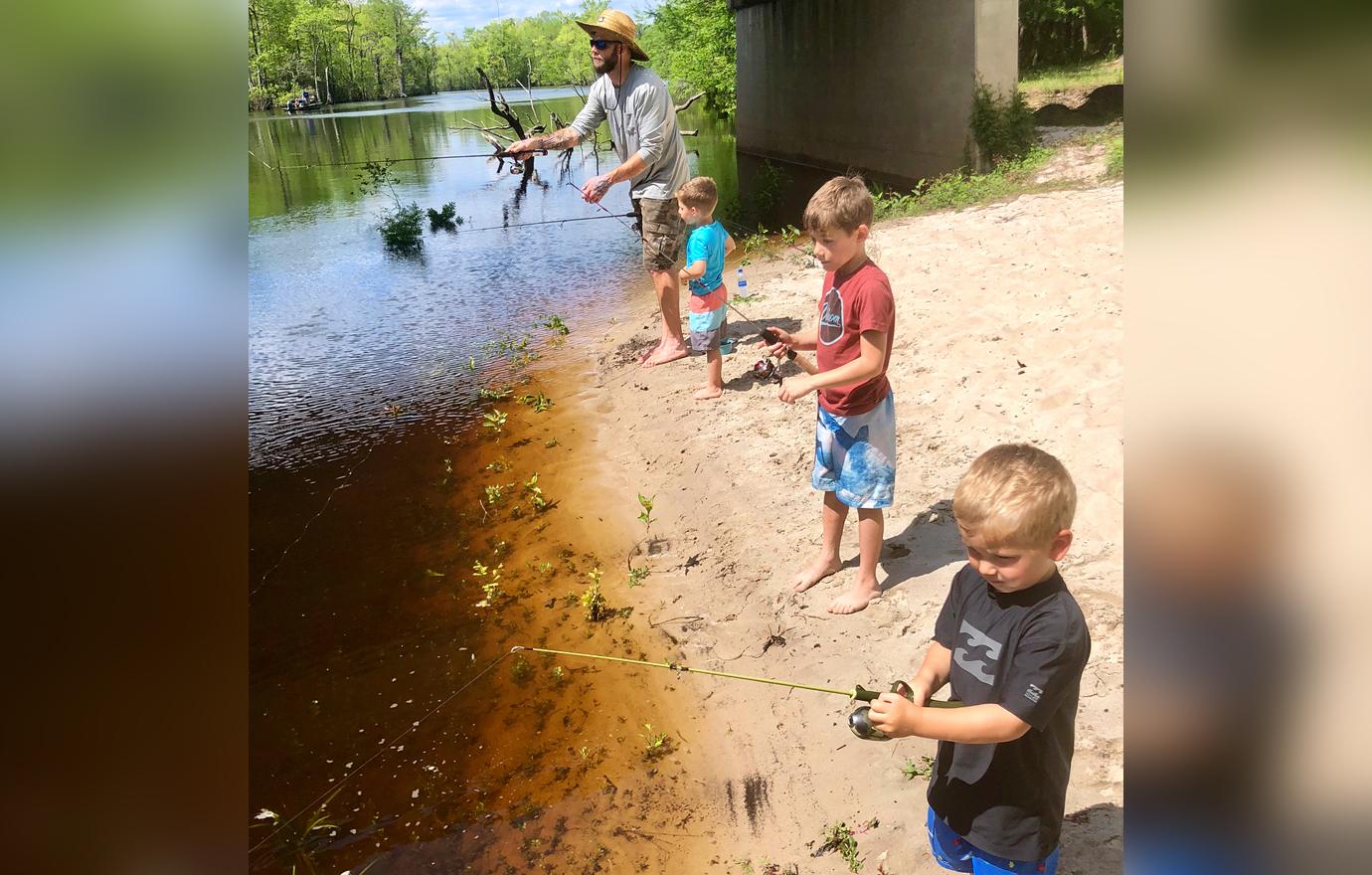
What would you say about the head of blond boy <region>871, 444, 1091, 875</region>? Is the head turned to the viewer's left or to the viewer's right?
to the viewer's left

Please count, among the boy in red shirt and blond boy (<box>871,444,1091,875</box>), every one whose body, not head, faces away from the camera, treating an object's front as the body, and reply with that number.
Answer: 0

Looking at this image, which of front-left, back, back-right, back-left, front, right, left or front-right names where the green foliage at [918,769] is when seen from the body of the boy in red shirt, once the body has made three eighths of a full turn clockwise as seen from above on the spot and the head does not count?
back

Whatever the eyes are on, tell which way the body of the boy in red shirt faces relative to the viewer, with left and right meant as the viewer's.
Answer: facing the viewer and to the left of the viewer

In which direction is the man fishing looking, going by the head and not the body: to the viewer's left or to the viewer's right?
to the viewer's left

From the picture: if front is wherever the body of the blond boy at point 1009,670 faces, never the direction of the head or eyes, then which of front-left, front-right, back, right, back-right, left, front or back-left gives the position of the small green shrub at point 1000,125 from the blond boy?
back-right

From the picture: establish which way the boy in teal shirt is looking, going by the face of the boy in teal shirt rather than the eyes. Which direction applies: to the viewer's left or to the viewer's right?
to the viewer's left

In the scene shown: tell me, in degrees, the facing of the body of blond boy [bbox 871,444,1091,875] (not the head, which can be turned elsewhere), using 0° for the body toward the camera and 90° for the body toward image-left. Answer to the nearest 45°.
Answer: approximately 45°
